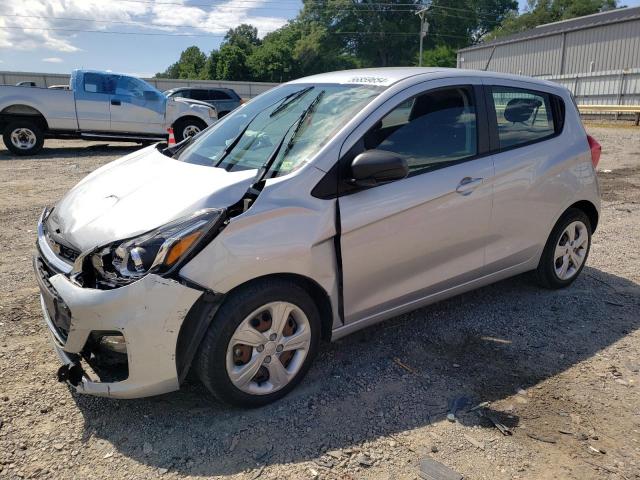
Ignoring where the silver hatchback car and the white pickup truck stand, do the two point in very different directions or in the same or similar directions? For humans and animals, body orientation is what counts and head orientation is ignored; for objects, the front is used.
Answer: very different directions

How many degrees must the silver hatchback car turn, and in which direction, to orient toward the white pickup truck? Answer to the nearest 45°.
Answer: approximately 90° to its right

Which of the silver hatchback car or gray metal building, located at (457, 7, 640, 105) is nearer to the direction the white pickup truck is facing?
the gray metal building

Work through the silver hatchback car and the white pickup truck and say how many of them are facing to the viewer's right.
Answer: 1

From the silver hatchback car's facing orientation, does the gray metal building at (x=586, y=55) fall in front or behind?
behind

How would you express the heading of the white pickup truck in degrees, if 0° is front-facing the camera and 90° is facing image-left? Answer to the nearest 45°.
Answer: approximately 270°

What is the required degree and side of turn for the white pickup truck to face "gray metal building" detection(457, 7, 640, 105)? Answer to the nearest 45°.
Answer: approximately 45° to its left

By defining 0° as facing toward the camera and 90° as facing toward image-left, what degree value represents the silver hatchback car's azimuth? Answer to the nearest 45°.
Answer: approximately 45°
